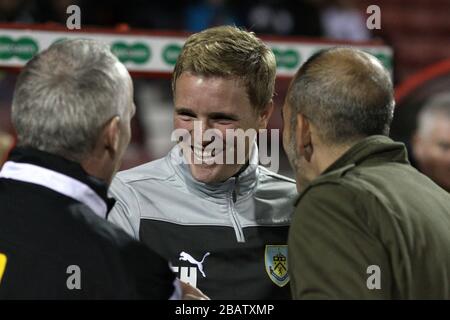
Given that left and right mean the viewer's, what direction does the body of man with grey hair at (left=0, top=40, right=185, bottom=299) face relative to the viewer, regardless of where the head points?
facing away from the viewer and to the right of the viewer

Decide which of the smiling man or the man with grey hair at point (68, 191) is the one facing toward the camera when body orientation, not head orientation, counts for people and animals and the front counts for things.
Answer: the smiling man

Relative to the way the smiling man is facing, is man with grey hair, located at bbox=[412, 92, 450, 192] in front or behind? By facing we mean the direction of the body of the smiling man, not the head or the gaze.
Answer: behind

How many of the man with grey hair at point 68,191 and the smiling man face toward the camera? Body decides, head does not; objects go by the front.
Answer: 1

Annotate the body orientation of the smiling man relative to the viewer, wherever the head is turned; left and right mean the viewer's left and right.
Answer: facing the viewer

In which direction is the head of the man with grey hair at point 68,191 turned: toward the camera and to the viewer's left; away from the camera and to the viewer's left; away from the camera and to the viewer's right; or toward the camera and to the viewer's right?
away from the camera and to the viewer's right

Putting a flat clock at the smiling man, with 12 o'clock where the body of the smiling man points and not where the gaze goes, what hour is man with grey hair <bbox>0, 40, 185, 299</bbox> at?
The man with grey hair is roughly at 1 o'clock from the smiling man.

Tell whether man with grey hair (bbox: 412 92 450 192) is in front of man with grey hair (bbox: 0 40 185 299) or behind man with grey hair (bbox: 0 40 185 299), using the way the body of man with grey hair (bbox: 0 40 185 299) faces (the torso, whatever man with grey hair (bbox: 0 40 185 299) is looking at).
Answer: in front

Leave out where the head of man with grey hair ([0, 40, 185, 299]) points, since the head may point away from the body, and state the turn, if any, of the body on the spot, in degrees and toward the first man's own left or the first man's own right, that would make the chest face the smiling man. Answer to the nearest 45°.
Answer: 0° — they already face them
